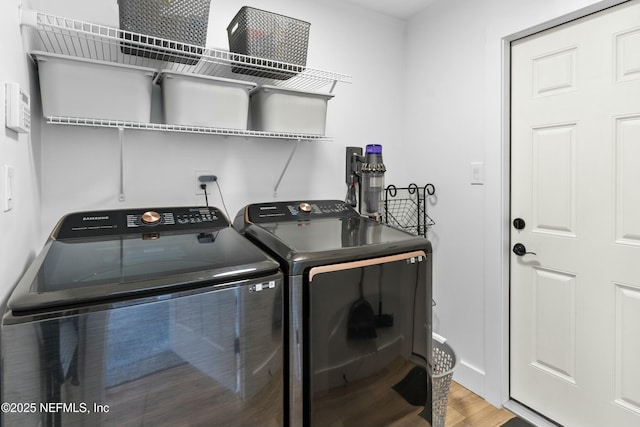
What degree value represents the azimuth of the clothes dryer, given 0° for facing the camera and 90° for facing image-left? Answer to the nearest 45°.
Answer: approximately 315°

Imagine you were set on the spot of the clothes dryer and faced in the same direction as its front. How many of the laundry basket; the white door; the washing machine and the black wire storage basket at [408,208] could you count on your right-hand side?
1

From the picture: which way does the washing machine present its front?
toward the camera

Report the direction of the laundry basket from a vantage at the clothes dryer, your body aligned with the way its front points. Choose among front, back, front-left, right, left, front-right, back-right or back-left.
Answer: left

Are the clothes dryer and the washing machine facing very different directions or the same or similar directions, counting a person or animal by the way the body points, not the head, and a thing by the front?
same or similar directions

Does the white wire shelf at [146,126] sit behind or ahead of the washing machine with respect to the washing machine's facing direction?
behind

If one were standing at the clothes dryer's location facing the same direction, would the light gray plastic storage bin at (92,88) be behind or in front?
behind

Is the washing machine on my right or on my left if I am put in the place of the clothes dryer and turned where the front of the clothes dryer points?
on my right

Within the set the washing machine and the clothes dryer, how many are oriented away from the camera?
0

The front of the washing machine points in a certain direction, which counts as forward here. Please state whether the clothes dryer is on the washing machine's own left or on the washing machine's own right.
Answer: on the washing machine's own left
